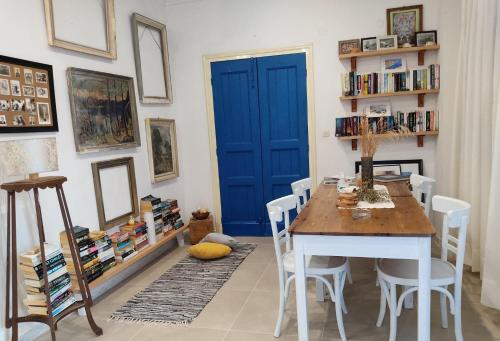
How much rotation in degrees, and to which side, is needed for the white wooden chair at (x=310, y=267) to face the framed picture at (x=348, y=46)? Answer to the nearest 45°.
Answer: approximately 90° to its left

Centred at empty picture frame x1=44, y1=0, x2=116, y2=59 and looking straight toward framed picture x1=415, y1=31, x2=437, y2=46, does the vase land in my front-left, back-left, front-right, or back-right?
front-right

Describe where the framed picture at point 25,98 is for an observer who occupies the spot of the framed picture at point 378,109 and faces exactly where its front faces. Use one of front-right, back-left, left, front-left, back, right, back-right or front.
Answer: front-right

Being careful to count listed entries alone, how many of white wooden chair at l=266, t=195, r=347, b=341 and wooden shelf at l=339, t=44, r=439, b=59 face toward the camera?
1

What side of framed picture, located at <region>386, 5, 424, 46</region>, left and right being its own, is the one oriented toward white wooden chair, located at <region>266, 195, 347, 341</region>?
front

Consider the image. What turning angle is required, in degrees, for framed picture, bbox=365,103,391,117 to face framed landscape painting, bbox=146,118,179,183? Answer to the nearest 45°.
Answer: approximately 90° to its right

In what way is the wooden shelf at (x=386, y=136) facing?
toward the camera

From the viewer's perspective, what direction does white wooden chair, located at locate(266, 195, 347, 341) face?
to the viewer's right

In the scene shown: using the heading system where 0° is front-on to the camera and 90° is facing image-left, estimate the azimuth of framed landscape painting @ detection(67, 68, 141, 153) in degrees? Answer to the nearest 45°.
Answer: approximately 315°

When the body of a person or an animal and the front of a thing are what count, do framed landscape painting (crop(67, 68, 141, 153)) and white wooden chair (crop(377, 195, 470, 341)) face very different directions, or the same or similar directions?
very different directions

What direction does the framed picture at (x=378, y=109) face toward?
toward the camera

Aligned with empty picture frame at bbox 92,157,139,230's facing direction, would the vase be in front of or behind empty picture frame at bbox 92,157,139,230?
in front
